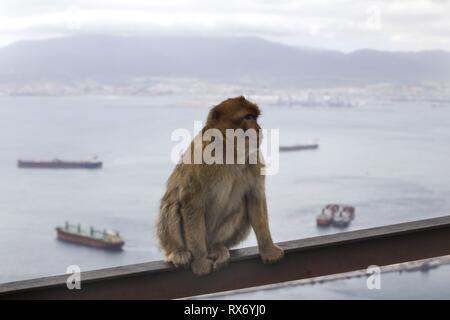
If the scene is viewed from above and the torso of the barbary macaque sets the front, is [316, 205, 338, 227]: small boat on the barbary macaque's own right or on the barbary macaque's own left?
on the barbary macaque's own left

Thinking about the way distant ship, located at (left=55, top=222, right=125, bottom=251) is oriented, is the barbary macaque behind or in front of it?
behind

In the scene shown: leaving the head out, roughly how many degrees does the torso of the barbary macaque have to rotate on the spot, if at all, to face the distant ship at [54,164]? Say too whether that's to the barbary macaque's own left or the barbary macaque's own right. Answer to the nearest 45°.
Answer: approximately 135° to the barbary macaque's own left

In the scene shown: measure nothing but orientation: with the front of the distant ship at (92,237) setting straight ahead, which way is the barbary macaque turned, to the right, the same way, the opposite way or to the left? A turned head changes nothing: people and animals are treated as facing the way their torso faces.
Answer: the opposite way

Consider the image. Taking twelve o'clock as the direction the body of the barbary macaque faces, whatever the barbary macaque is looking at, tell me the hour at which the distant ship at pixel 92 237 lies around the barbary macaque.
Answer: The distant ship is roughly at 7 o'clock from the barbary macaque.

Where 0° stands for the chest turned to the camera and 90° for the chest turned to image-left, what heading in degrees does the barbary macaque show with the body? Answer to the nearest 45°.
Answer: approximately 315°
